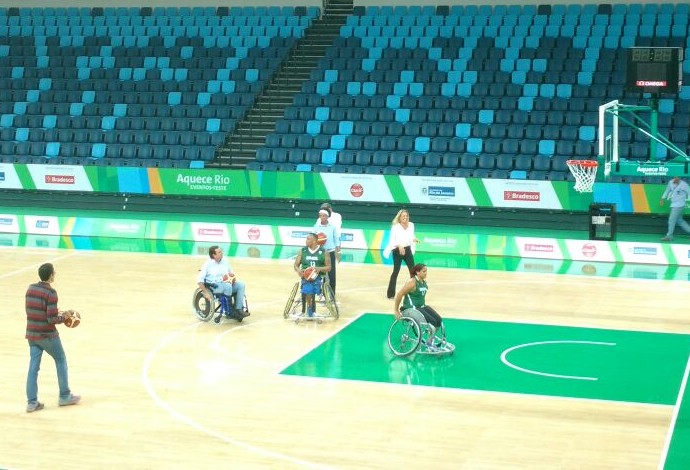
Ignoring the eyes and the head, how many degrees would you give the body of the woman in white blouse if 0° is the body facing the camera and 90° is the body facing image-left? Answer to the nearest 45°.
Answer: approximately 0°

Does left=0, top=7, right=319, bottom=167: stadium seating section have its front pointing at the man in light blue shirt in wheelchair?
yes

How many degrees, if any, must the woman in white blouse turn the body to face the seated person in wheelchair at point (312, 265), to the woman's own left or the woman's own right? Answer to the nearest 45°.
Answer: approximately 45° to the woman's own right

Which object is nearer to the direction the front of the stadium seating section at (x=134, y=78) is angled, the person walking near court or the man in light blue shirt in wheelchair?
the man in light blue shirt in wheelchair
